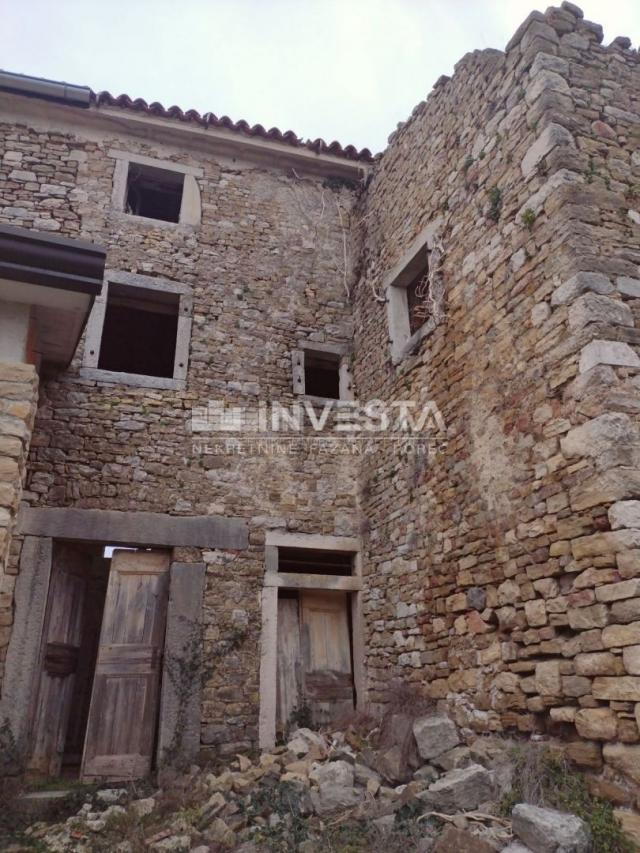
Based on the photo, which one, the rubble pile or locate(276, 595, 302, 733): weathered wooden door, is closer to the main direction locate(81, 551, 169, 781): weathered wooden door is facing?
the rubble pile

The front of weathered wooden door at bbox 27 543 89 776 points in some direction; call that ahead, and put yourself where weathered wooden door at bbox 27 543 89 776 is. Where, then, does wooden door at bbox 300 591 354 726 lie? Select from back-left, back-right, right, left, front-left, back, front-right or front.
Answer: front-left

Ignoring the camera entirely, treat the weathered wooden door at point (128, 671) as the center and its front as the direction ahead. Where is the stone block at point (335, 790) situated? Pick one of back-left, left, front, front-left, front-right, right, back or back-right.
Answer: front-left

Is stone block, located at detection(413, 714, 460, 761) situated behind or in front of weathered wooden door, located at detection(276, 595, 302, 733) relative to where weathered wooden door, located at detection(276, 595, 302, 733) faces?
in front

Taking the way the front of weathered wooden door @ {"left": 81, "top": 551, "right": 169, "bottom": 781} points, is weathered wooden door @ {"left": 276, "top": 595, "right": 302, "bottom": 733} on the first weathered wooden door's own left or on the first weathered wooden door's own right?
on the first weathered wooden door's own left

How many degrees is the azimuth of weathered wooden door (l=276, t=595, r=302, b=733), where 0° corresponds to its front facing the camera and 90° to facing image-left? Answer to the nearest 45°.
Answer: approximately 0°

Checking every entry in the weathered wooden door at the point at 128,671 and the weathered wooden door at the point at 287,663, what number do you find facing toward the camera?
2

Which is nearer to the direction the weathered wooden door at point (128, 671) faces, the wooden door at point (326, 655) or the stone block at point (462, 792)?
the stone block

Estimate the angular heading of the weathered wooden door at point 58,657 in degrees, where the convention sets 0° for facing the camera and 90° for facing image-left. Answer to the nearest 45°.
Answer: approximately 315°

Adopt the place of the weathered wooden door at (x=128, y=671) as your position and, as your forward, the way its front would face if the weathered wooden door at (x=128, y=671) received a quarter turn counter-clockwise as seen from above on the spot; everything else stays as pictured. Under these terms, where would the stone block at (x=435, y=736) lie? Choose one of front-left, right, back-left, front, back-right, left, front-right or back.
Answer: front-right

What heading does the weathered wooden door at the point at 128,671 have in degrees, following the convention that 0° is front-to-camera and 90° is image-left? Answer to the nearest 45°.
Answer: approximately 0°
